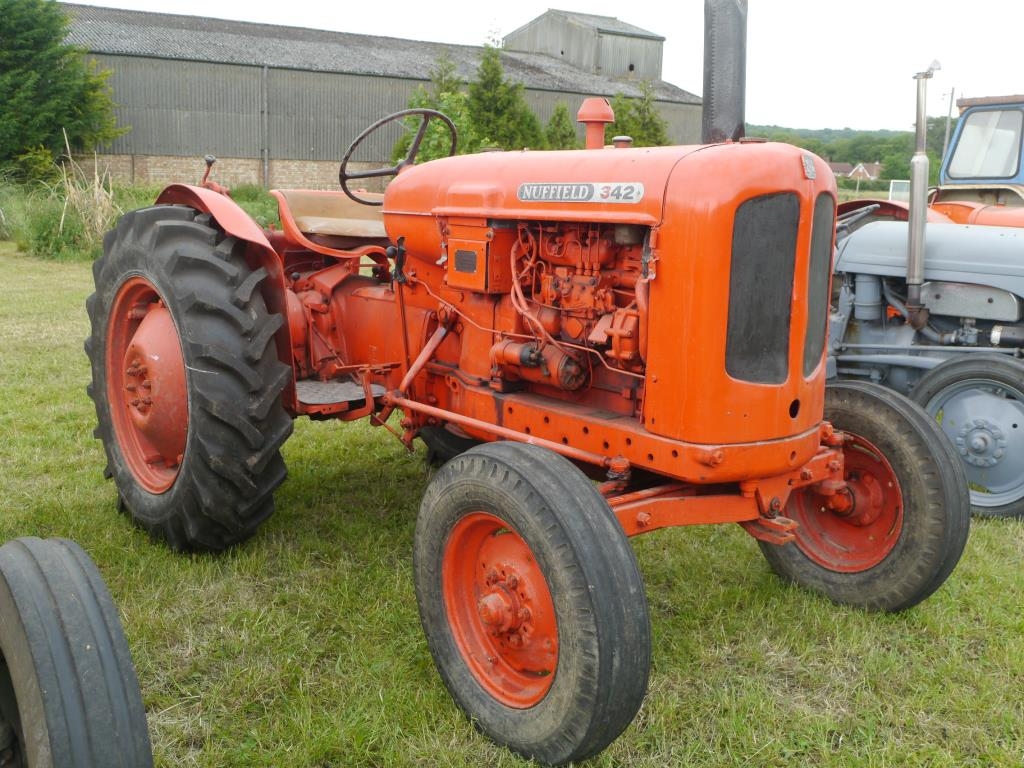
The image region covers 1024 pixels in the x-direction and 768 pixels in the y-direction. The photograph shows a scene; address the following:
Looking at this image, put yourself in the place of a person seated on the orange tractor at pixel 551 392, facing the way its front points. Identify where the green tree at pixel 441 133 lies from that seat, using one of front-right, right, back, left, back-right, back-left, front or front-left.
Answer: back-left

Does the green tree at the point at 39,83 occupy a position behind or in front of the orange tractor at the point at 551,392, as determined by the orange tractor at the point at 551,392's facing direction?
behind

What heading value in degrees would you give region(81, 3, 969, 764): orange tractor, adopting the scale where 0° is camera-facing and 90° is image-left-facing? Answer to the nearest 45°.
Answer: approximately 315°

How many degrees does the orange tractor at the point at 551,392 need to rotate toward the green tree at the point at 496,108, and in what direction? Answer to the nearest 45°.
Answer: approximately 135° to its left

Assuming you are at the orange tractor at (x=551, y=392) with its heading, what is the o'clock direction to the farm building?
The farm building is roughly at 7 o'clock from the orange tractor.

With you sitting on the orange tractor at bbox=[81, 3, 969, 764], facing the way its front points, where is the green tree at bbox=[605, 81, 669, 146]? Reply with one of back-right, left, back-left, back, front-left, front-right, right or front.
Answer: back-left

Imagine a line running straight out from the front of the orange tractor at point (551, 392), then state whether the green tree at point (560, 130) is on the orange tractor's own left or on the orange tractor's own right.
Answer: on the orange tractor's own left
